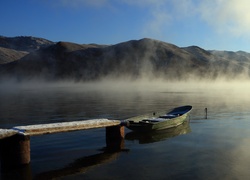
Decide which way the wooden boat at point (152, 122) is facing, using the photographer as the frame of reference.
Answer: facing away from the viewer and to the right of the viewer
